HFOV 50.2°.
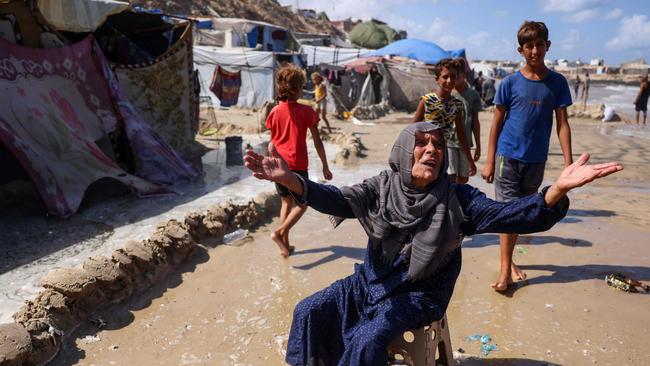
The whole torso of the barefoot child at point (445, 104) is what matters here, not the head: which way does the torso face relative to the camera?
toward the camera

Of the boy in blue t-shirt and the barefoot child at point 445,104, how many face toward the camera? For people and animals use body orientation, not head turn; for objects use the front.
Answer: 2

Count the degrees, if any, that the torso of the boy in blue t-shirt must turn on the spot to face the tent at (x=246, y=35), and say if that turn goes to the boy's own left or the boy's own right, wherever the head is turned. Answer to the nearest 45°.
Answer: approximately 135° to the boy's own right

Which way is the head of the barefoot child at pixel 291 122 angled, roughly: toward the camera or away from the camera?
away from the camera

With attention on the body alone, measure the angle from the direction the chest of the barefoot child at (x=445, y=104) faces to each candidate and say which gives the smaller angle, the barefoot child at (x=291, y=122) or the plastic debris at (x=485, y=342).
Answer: the plastic debris

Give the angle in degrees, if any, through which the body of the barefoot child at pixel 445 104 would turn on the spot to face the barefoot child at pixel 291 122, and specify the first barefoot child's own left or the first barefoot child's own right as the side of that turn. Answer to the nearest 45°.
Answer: approximately 90° to the first barefoot child's own right

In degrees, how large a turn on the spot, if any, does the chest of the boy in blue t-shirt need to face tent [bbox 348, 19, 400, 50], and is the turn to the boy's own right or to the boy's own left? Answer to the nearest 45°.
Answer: approximately 180°

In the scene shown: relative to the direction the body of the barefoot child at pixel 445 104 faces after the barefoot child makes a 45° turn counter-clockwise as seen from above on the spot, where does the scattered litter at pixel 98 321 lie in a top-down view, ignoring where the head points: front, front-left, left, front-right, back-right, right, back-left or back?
right

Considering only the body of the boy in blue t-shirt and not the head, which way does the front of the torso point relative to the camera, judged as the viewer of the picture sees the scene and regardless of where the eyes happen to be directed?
toward the camera

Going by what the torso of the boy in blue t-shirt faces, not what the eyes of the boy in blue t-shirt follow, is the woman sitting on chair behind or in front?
in front

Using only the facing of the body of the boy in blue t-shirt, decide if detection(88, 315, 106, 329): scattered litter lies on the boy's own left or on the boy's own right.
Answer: on the boy's own right
